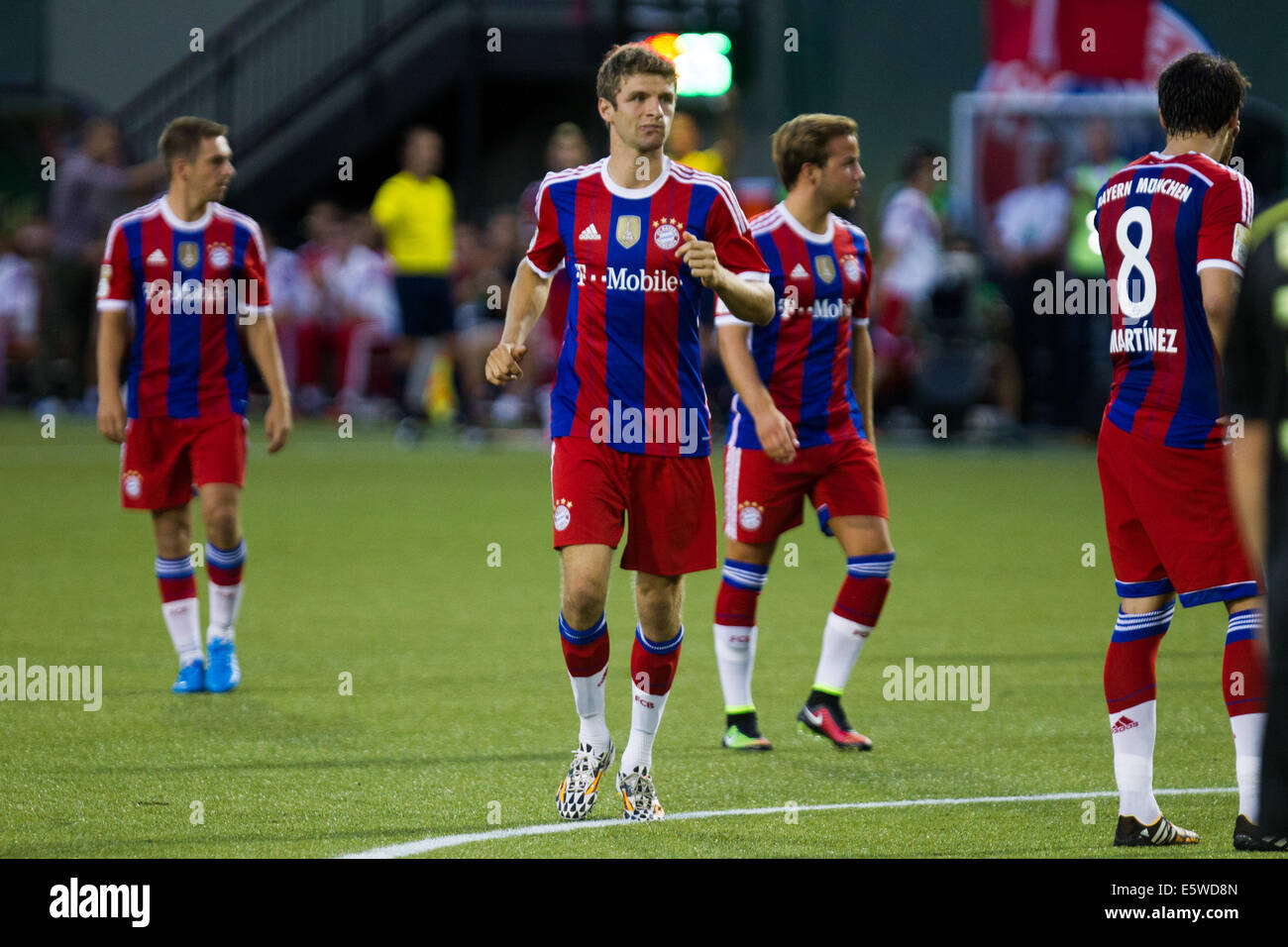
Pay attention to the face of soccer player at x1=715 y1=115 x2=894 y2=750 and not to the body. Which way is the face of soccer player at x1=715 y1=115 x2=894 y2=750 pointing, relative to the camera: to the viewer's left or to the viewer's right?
to the viewer's right

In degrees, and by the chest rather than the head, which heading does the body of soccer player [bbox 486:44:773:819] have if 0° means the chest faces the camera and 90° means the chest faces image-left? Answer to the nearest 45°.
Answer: approximately 0°

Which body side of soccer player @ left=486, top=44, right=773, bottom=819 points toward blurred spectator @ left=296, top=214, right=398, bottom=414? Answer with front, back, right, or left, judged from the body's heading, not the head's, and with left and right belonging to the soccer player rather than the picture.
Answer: back

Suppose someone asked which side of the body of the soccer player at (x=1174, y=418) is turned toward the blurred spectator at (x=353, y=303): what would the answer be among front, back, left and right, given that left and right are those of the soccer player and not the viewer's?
left

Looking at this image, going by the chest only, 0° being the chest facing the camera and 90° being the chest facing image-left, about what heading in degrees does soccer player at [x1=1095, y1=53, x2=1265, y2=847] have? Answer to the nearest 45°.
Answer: approximately 225°

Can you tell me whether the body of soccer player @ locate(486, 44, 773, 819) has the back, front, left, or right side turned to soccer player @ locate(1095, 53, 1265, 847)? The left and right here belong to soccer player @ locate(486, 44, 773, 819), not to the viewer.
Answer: left
